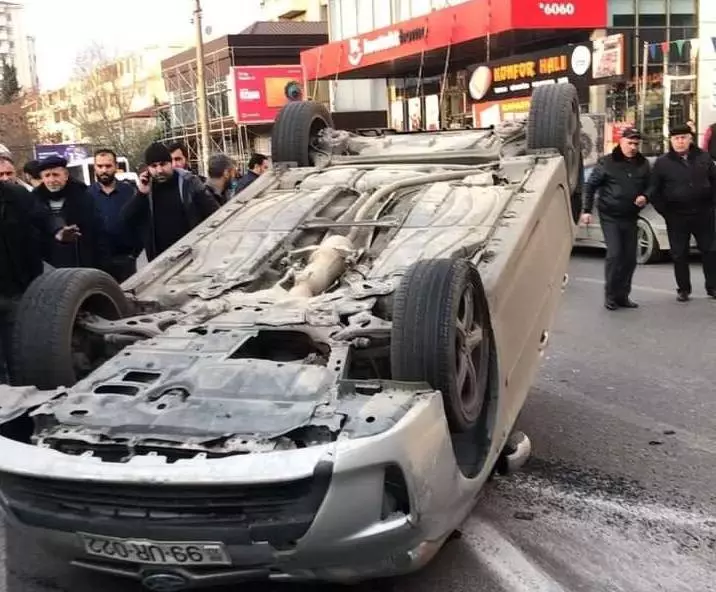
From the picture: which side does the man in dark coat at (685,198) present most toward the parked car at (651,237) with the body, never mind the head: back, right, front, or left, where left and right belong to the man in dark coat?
back

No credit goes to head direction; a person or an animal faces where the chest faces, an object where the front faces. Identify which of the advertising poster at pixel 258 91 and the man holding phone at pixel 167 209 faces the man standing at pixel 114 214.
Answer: the advertising poster

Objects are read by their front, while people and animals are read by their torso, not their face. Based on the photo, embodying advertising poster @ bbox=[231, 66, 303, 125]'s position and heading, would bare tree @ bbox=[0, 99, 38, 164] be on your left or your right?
on your right

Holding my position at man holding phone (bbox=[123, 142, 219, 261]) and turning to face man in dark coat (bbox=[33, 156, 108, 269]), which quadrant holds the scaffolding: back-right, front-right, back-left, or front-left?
back-right

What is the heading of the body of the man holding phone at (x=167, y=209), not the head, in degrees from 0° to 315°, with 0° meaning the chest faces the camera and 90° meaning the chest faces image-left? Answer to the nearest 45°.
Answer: approximately 0°

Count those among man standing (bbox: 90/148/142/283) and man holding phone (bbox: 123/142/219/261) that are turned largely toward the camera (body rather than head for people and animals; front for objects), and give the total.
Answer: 2

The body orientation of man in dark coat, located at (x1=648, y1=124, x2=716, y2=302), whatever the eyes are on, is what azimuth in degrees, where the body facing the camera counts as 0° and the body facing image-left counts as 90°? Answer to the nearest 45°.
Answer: approximately 0°

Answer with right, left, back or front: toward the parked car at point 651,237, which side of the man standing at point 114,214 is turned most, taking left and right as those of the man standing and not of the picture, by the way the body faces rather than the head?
left

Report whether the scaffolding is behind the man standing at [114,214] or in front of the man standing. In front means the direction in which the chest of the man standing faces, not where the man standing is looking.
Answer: behind
